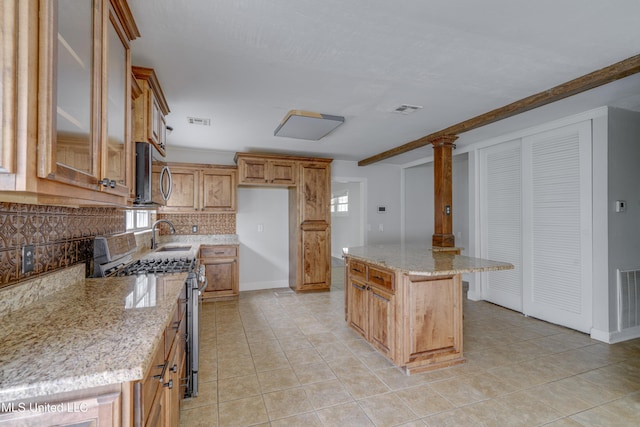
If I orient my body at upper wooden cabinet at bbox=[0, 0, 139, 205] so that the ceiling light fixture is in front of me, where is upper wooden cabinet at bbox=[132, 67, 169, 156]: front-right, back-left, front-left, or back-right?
front-left

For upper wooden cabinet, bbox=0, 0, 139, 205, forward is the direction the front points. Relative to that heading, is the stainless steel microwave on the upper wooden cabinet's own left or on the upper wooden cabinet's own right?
on the upper wooden cabinet's own left

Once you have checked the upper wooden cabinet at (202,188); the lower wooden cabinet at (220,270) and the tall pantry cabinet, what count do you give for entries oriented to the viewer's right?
0

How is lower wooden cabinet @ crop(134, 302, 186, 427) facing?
to the viewer's right

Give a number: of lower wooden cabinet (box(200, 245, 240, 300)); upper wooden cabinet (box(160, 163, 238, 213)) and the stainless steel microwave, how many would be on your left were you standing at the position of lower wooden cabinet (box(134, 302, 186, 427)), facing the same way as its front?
3

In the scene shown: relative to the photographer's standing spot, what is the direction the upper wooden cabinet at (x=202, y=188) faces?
facing the viewer

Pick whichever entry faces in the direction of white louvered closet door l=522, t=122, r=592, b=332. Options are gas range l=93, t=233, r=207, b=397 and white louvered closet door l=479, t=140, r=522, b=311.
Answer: the gas range

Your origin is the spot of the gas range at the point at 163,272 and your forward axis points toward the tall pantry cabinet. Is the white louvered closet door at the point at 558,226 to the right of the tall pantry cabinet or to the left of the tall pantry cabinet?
right

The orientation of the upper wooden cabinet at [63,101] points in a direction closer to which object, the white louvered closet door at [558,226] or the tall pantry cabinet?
the white louvered closet door

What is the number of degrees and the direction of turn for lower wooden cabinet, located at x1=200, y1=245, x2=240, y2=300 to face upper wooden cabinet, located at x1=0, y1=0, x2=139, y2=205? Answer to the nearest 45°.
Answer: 0° — it already faces it

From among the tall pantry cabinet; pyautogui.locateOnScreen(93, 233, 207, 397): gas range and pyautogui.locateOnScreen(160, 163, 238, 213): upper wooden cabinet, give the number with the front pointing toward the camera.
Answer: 2

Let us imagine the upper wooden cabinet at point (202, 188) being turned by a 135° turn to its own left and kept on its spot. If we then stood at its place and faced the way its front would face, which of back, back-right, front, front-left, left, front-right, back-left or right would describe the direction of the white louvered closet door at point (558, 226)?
right

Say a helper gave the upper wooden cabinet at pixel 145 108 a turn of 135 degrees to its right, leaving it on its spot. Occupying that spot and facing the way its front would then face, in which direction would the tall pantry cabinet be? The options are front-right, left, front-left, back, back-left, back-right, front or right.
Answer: back

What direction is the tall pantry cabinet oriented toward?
toward the camera

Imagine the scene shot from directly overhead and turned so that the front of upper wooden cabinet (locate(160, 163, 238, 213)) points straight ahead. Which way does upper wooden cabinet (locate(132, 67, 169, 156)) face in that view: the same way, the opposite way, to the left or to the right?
to the left

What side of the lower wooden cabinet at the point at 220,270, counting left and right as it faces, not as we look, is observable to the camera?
front

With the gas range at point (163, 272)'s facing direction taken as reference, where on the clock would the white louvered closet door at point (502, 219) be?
The white louvered closet door is roughly at 12 o'clock from the gas range.

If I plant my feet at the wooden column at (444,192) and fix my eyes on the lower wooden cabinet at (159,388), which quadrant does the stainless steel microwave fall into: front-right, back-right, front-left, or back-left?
front-right
